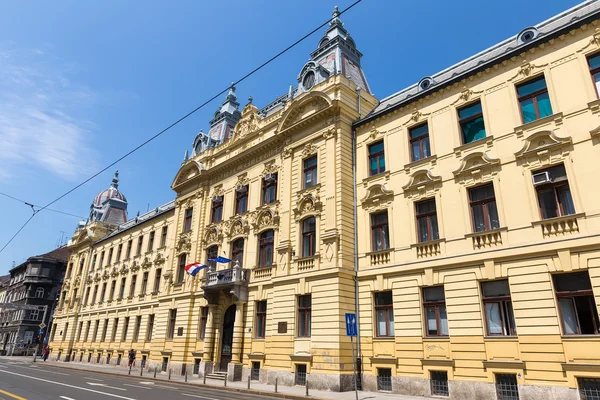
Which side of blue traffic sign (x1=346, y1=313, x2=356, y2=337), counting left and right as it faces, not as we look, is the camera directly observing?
front

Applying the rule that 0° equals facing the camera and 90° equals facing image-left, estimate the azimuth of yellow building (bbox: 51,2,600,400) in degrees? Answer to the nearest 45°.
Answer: approximately 45°
